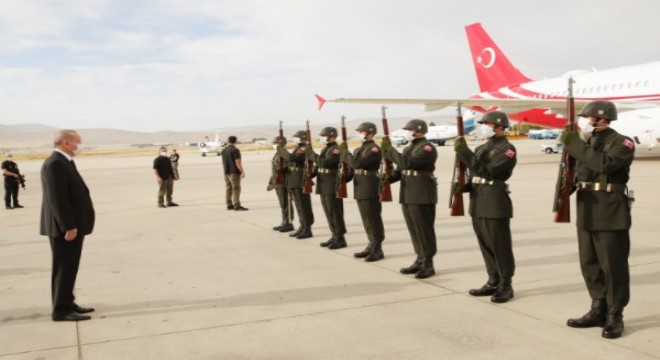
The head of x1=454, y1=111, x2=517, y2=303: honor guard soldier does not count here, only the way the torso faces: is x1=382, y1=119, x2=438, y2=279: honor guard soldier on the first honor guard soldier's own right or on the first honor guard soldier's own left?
on the first honor guard soldier's own right

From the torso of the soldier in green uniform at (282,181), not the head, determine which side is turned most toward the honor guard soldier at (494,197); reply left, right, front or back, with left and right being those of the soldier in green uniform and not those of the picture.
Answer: left

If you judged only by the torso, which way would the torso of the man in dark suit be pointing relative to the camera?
to the viewer's right

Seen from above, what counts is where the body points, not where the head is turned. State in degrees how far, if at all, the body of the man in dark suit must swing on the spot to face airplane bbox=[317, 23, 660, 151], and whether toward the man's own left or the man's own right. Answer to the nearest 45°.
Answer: approximately 45° to the man's own left

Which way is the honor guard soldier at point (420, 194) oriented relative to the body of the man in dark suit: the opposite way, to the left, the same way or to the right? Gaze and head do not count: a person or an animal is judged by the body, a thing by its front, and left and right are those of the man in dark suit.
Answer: the opposite way

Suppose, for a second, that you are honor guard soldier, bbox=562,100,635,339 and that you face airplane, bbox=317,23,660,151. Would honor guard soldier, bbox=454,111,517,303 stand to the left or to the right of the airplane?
left

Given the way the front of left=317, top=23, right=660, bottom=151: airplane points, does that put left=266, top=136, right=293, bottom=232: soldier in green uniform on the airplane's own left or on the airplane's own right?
on the airplane's own right

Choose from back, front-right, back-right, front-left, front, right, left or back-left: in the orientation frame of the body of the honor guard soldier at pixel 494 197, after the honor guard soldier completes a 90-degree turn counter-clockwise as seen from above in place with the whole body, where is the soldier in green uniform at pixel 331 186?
back

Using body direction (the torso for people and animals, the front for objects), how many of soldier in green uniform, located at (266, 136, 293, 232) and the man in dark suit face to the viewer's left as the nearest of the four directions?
1

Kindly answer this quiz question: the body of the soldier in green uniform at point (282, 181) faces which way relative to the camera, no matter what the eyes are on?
to the viewer's left

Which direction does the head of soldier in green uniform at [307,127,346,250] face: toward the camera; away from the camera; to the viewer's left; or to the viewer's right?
to the viewer's left
